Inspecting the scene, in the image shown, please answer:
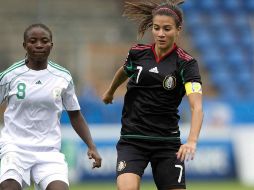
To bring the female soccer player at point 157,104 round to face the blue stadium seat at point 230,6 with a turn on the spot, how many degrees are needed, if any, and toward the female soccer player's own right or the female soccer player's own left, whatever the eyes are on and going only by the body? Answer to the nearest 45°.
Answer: approximately 180°

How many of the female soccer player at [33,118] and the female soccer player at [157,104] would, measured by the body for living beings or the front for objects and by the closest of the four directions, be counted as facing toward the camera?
2

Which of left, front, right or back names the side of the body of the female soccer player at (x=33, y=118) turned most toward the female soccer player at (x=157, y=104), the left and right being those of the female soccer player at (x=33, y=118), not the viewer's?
left

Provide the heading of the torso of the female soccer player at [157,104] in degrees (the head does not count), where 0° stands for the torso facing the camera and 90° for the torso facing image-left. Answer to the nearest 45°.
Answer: approximately 0°

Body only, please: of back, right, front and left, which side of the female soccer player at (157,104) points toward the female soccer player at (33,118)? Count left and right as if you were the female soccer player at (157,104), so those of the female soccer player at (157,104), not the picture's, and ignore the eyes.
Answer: right

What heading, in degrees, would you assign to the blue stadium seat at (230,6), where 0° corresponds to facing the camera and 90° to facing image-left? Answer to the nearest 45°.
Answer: approximately 0°
